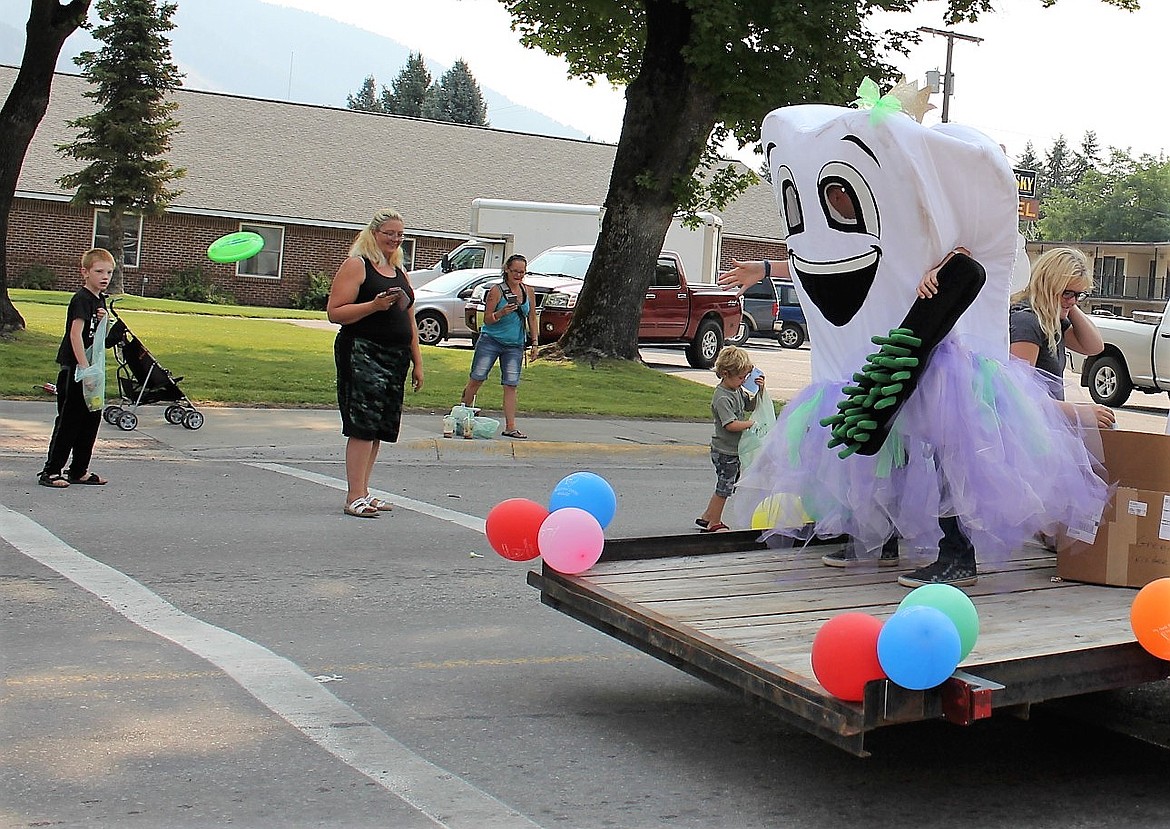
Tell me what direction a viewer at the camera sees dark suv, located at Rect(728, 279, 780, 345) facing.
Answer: facing to the left of the viewer

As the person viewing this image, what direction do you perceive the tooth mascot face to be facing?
facing the viewer and to the left of the viewer

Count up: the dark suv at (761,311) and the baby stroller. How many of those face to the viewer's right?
1

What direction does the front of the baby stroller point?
to the viewer's right

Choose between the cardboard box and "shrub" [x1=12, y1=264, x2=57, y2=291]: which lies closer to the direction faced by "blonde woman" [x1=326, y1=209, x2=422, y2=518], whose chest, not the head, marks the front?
the cardboard box

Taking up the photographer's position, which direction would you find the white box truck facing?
facing to the left of the viewer

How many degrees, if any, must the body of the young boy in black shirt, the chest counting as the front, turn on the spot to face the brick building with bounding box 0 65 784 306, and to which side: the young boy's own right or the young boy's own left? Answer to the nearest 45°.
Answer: approximately 135° to the young boy's own left

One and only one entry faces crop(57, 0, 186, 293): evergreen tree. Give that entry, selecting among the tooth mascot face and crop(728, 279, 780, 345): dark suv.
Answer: the dark suv

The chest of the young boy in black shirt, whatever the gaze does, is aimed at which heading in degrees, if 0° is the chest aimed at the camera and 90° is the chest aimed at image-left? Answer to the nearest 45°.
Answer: approximately 315°

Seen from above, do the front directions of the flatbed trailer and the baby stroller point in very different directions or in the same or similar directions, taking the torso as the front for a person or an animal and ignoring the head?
same or similar directions

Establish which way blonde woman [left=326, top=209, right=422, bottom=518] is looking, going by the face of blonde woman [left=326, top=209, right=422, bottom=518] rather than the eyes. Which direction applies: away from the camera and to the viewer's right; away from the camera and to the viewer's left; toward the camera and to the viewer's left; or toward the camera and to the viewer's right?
toward the camera and to the viewer's right

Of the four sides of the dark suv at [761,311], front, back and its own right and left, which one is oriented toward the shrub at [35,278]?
front
